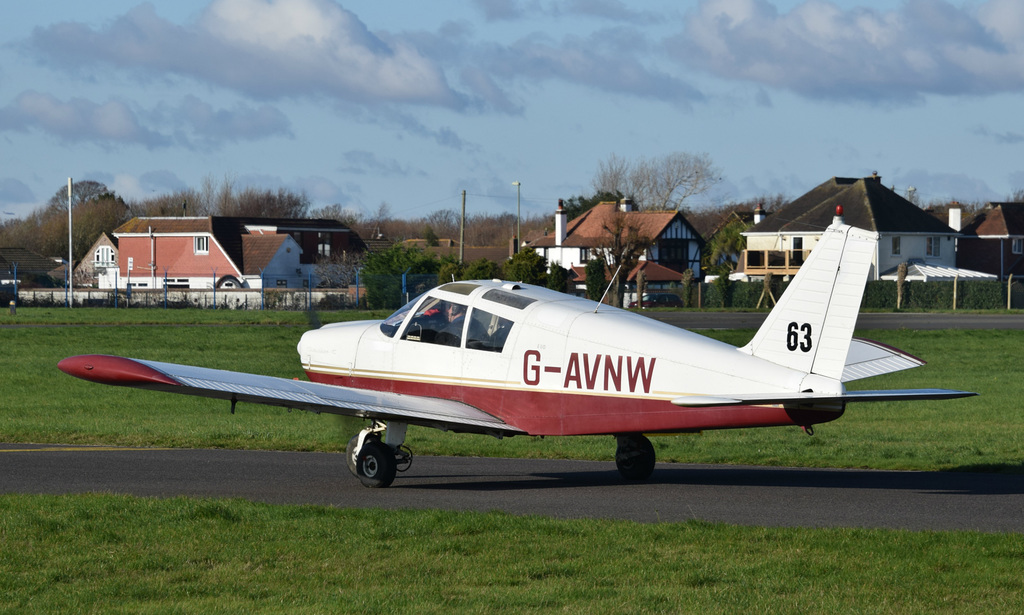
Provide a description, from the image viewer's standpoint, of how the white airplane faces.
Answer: facing away from the viewer and to the left of the viewer
